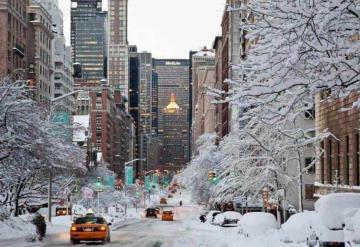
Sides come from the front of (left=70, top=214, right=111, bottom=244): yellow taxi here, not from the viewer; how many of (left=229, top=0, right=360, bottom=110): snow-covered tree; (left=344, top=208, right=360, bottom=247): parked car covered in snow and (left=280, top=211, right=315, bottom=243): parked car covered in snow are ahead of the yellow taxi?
0

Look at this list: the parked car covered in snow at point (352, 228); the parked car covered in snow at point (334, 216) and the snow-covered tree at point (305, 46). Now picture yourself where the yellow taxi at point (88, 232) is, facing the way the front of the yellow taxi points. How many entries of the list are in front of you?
0

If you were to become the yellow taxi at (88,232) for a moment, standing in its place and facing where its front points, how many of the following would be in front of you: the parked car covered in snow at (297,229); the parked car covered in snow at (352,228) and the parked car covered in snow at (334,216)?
0

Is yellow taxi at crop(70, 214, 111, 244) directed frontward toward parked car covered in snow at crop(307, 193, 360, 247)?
no

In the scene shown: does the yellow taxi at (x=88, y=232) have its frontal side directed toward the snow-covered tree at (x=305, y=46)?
no

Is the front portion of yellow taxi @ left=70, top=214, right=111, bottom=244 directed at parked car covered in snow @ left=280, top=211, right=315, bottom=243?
no

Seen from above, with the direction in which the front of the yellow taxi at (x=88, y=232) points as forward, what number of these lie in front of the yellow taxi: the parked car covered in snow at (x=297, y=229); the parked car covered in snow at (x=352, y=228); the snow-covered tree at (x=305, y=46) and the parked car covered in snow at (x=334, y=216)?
0
